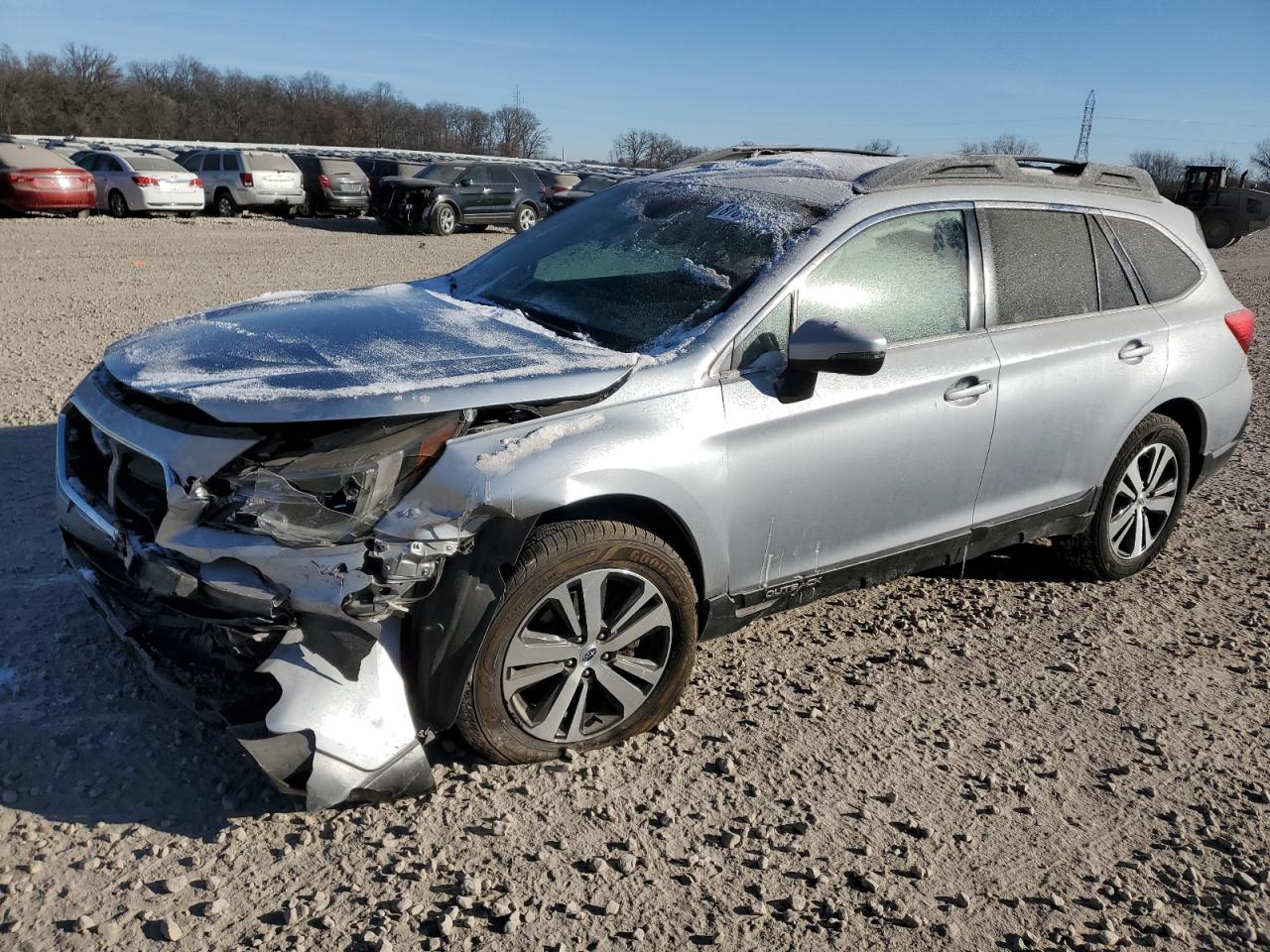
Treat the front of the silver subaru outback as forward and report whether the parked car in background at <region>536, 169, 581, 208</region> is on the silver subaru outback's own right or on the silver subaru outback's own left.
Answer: on the silver subaru outback's own right

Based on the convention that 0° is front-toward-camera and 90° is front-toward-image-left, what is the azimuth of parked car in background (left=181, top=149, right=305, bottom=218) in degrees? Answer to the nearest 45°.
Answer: approximately 135°

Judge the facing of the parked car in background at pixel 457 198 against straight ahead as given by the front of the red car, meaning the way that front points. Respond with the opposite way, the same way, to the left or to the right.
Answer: to the left

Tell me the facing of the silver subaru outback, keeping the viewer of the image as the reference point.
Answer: facing the viewer and to the left of the viewer

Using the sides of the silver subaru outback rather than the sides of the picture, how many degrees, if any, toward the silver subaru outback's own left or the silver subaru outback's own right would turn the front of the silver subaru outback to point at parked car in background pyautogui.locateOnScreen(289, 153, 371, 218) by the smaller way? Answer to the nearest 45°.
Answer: approximately 135° to the silver subaru outback's own right

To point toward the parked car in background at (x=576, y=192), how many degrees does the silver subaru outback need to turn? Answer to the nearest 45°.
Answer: approximately 135° to its right

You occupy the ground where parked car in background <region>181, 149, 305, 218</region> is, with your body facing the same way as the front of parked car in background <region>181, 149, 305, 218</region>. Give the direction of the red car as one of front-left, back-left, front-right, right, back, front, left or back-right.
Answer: left

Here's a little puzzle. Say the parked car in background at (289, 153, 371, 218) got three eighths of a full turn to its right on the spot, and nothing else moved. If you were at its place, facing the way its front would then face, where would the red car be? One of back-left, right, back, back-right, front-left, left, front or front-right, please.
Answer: back-right

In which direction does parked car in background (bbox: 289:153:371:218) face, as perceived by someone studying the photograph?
facing away from the viewer and to the left of the viewer

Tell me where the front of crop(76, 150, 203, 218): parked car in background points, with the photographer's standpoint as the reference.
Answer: facing away from the viewer and to the left of the viewer

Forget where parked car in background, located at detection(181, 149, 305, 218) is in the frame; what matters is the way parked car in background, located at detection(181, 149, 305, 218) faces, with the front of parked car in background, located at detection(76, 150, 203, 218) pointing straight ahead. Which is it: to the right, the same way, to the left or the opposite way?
the same way

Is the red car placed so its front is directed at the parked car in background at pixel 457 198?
no

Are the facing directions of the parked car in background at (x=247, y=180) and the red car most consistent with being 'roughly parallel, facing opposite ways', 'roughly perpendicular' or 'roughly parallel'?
roughly parallel
